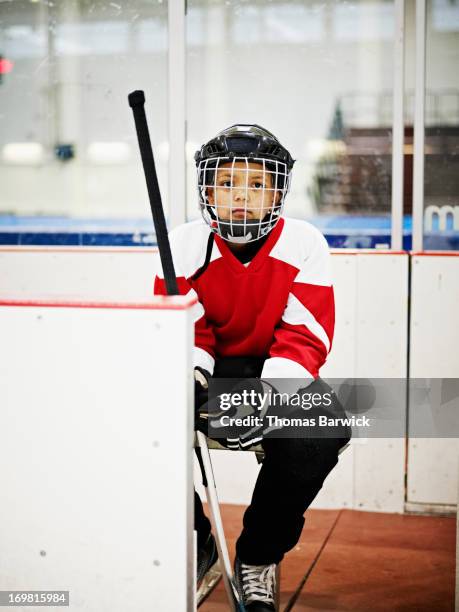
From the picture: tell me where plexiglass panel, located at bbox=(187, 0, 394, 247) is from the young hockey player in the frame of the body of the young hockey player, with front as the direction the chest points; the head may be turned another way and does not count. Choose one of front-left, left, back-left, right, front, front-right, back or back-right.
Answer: back

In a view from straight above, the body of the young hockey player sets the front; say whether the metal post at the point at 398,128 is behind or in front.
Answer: behind

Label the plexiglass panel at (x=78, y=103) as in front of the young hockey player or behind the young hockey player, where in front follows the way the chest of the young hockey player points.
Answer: behind

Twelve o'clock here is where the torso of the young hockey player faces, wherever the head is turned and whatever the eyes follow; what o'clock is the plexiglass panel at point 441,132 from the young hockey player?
The plexiglass panel is roughly at 7 o'clock from the young hockey player.

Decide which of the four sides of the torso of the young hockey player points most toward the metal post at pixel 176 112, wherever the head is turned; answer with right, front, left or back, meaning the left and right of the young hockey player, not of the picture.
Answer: back

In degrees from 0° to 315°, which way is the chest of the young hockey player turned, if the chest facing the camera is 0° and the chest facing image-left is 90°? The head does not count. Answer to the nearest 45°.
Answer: approximately 0°

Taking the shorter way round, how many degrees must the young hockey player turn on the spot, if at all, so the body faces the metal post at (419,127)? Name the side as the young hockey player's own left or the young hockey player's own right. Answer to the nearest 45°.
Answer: approximately 135° to the young hockey player's own left
